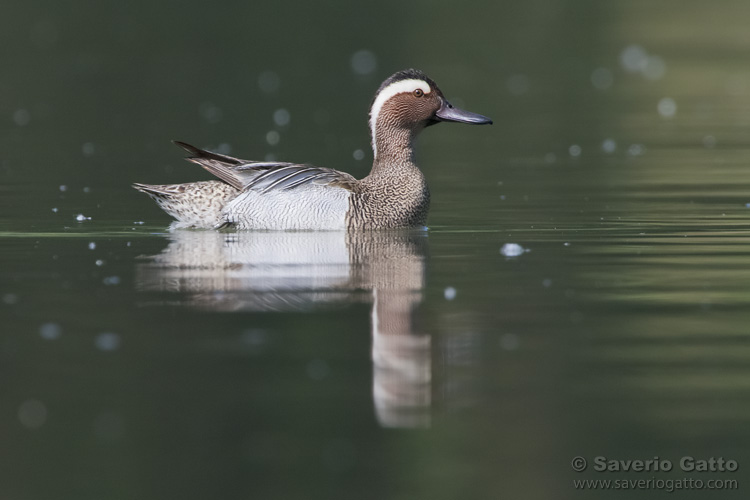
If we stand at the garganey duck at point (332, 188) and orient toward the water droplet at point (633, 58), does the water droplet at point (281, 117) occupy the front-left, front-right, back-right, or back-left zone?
front-left

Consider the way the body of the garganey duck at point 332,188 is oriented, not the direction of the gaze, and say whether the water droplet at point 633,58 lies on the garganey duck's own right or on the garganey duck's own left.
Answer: on the garganey duck's own left

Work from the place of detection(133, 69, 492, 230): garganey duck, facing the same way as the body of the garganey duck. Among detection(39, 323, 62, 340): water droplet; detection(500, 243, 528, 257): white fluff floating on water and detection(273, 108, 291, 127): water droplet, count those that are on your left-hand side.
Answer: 1

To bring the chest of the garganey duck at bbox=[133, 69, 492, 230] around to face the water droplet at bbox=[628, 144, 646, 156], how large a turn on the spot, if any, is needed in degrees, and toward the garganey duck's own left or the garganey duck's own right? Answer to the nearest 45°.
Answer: approximately 45° to the garganey duck's own left

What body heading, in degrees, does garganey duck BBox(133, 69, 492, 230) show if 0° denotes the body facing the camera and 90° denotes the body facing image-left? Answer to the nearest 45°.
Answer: approximately 270°

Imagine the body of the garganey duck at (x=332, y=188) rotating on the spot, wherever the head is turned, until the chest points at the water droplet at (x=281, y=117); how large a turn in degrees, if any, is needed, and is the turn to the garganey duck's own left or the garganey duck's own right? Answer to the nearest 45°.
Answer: approximately 90° to the garganey duck's own left
